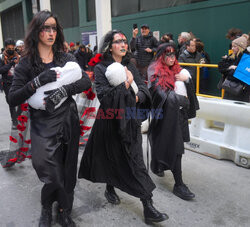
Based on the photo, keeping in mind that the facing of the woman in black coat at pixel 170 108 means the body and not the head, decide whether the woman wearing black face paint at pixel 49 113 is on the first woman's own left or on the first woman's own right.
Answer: on the first woman's own right

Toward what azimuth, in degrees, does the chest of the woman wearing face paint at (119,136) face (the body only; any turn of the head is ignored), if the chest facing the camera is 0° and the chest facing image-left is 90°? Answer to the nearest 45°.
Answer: approximately 315°

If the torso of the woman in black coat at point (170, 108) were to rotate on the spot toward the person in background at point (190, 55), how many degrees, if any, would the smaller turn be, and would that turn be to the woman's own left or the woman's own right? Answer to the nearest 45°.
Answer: approximately 135° to the woman's own left

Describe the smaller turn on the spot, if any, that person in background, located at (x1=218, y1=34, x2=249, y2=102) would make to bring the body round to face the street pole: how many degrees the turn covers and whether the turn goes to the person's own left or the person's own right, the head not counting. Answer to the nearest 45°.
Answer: approximately 45° to the person's own right

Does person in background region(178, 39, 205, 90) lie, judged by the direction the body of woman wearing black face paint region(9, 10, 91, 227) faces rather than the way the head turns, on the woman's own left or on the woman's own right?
on the woman's own left

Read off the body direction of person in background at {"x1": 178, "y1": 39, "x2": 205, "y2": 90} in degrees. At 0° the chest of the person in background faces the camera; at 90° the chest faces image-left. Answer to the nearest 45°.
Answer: approximately 315°

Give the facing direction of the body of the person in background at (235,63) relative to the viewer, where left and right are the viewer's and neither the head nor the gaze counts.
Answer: facing to the left of the viewer

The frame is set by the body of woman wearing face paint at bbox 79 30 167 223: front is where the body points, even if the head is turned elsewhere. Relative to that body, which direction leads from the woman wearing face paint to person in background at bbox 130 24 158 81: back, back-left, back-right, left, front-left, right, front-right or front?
back-left

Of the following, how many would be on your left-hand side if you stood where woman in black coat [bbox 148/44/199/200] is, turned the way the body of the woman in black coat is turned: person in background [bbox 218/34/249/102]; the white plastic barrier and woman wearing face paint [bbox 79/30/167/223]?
2
